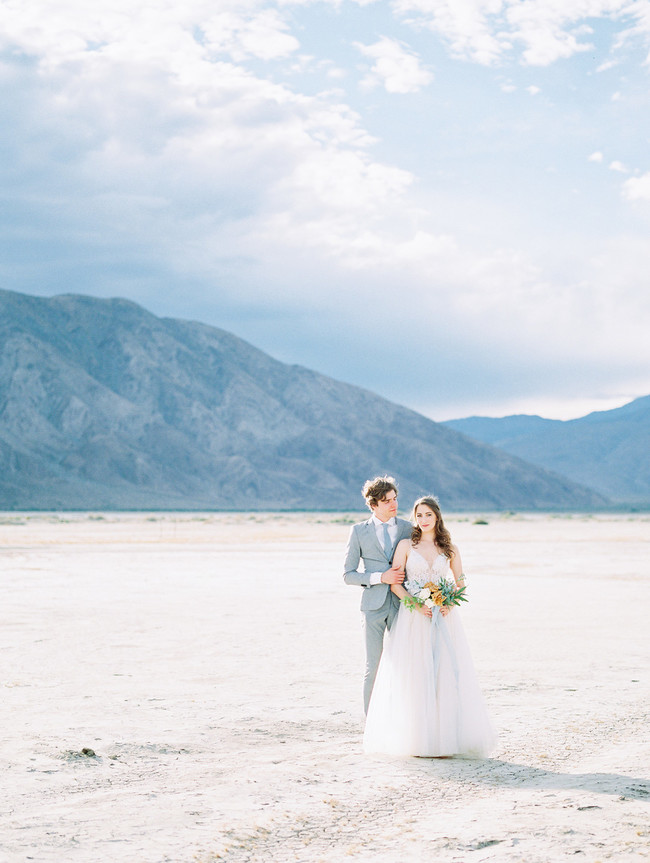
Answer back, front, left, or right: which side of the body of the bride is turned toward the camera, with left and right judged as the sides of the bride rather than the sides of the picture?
front

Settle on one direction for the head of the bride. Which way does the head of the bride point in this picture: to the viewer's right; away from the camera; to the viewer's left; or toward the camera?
toward the camera

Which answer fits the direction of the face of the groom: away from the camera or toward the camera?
toward the camera
